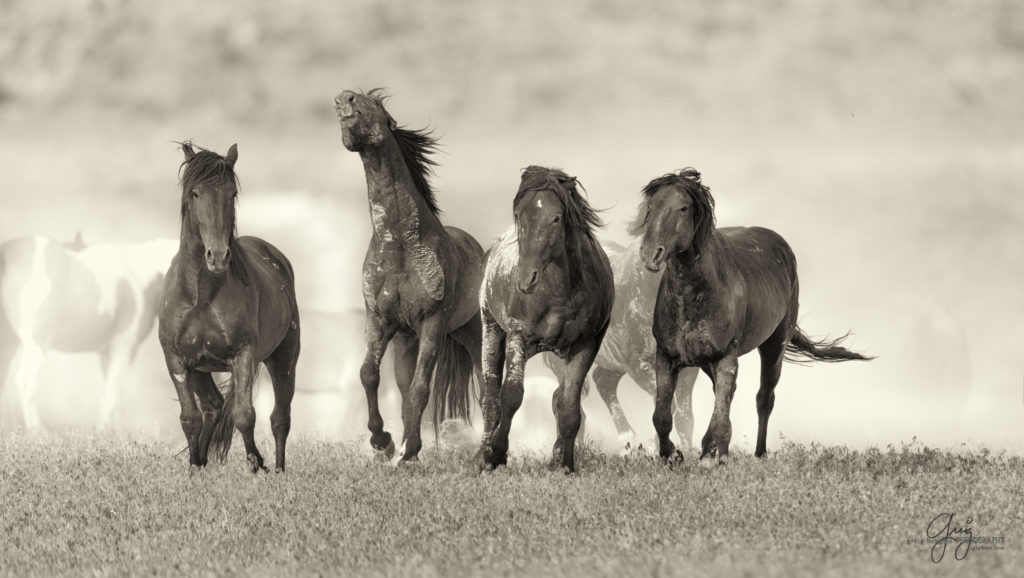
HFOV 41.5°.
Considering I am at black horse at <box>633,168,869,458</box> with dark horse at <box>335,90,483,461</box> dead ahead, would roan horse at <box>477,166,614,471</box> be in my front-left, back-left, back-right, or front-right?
front-left

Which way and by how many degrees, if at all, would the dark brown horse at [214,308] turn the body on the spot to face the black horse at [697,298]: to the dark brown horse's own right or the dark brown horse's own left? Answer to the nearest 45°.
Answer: approximately 135° to the dark brown horse's own left

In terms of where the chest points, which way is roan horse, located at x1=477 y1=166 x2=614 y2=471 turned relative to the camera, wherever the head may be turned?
toward the camera

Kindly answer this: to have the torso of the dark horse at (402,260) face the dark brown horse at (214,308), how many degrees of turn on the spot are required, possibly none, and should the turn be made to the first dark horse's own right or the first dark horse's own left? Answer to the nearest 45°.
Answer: approximately 45° to the first dark horse's own right

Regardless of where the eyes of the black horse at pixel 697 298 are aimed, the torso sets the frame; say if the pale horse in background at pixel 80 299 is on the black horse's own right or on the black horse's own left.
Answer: on the black horse's own right

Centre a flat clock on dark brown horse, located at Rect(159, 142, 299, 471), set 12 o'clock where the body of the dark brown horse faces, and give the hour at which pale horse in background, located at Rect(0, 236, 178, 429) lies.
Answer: The pale horse in background is roughly at 4 o'clock from the dark brown horse.

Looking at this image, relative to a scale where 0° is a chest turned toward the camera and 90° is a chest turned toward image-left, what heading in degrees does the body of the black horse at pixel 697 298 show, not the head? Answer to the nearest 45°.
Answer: approximately 45°

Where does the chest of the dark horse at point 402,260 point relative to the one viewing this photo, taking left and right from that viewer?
facing the viewer and to the left of the viewer

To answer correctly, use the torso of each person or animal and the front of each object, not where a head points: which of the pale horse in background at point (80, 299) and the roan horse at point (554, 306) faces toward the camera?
the roan horse

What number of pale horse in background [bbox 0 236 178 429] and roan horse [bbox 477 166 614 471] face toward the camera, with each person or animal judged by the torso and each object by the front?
1
